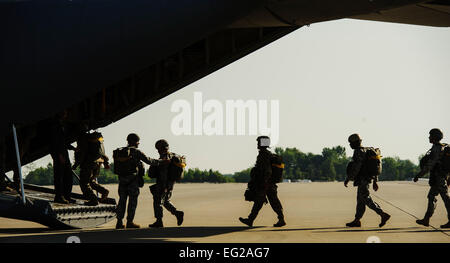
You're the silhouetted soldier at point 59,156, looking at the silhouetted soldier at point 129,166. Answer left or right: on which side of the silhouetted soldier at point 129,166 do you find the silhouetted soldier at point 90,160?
left

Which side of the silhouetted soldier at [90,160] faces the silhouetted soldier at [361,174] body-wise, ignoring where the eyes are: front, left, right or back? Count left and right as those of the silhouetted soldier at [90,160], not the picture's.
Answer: back

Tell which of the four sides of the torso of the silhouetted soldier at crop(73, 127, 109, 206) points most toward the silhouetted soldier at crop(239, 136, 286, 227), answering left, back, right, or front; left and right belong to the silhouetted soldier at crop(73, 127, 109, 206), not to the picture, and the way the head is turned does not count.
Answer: back

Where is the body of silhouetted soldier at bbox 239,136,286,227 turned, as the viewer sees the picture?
to the viewer's left

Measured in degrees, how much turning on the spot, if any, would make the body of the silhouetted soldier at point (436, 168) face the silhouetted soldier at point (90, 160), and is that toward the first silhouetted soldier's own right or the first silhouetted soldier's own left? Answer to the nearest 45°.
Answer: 0° — they already face them

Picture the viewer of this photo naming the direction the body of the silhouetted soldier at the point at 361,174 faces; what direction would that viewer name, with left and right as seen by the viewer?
facing to the left of the viewer

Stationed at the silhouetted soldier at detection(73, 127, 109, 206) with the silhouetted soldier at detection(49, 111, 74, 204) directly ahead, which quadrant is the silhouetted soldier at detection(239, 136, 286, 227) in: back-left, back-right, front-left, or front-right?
back-left

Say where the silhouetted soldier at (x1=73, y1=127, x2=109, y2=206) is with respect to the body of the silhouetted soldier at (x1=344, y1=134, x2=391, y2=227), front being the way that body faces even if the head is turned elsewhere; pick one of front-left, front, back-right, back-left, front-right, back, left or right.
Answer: front

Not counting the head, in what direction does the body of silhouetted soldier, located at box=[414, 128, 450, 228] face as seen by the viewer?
to the viewer's left
